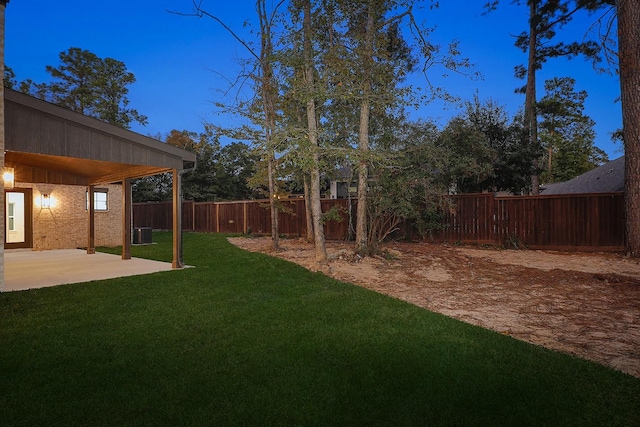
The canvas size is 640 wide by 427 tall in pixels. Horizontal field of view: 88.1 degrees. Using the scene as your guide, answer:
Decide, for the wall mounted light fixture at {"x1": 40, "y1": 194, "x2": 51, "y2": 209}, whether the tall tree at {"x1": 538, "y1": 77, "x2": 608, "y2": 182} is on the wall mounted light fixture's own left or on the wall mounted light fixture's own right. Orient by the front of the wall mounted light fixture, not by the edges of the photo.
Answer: on the wall mounted light fixture's own left

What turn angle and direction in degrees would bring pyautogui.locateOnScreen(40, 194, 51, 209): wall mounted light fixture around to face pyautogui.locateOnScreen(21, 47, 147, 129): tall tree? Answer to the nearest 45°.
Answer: approximately 180°

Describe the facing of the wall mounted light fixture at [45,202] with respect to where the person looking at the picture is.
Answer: facing the viewer

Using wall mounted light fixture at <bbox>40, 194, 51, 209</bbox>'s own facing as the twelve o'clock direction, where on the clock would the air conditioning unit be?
The air conditioning unit is roughly at 9 o'clock from the wall mounted light fixture.

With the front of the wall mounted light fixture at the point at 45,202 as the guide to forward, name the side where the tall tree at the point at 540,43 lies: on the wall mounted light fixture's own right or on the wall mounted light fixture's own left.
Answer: on the wall mounted light fixture's own left
